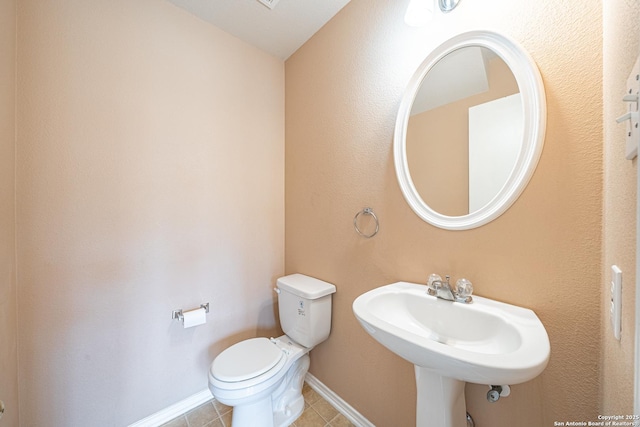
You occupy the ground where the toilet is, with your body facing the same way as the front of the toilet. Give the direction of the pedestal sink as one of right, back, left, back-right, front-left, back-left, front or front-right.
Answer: left

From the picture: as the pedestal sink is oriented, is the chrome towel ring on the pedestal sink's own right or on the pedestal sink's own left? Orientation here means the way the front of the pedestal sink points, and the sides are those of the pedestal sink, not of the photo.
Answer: on the pedestal sink's own right

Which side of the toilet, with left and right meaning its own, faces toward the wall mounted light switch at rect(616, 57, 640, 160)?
left

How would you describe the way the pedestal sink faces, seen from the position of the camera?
facing the viewer and to the left of the viewer

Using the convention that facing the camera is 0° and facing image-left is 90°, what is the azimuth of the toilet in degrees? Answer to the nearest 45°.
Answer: approximately 45°

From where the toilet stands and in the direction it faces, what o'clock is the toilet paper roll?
The toilet paper roll is roughly at 2 o'clock from the toilet.

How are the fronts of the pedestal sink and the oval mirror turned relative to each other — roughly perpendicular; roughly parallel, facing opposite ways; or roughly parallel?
roughly parallel

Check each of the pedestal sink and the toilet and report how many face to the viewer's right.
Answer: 0
